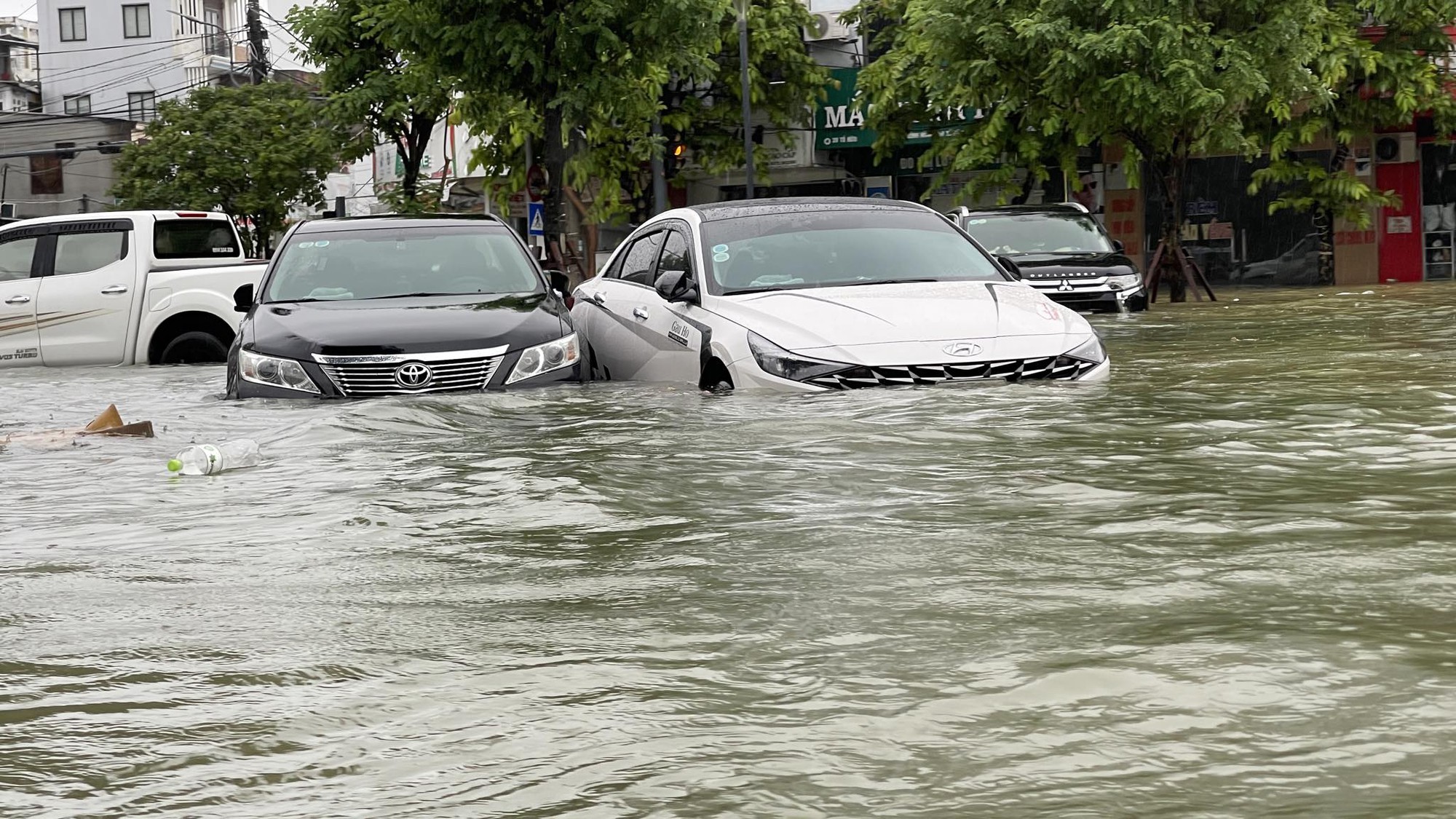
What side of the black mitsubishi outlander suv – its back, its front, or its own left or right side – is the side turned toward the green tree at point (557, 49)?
right

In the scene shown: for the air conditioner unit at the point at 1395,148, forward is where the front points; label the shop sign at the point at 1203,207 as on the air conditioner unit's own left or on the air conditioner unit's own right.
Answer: on the air conditioner unit's own right

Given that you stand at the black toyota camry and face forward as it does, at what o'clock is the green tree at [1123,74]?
The green tree is roughly at 7 o'clock from the black toyota camry.

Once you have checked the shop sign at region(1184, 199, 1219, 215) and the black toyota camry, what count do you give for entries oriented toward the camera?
2

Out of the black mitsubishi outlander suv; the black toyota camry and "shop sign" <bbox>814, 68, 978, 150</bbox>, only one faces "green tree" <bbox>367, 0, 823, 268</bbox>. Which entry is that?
the shop sign

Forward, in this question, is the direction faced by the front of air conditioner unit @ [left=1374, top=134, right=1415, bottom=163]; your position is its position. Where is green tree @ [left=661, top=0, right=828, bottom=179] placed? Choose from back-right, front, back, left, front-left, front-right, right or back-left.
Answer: right

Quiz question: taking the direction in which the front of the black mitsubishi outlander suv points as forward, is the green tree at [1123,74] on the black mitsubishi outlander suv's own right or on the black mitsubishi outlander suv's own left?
on the black mitsubishi outlander suv's own left
